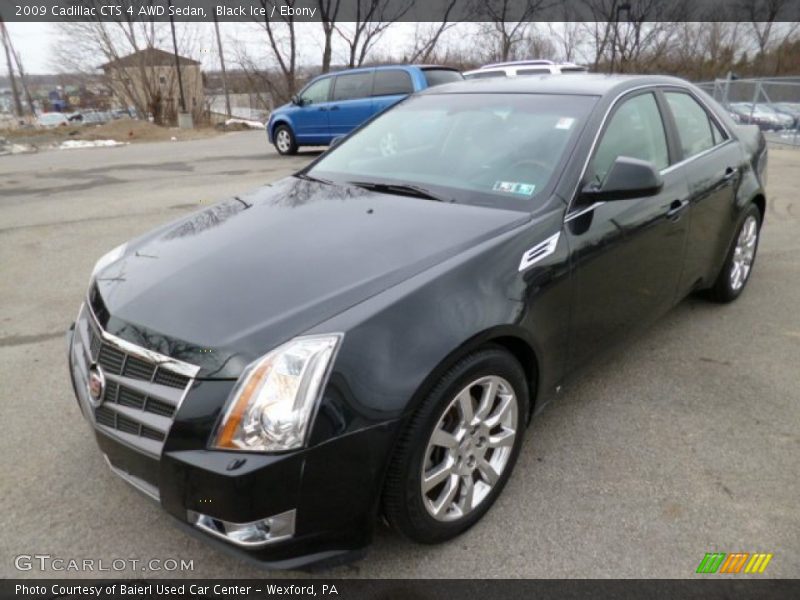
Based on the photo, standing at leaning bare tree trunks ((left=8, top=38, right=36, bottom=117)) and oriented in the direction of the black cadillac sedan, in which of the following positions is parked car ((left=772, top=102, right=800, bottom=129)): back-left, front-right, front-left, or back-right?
front-left

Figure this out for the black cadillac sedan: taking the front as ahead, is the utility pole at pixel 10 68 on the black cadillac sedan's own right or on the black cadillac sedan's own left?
on the black cadillac sedan's own right

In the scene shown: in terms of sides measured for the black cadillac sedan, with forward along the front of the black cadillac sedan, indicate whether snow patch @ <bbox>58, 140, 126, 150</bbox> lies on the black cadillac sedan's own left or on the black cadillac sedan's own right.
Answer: on the black cadillac sedan's own right

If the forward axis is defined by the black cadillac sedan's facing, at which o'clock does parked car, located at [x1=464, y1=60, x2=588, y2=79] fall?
The parked car is roughly at 5 o'clock from the black cadillac sedan.

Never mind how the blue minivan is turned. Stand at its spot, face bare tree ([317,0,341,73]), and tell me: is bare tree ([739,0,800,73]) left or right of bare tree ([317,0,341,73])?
right

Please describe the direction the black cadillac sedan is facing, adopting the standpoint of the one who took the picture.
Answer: facing the viewer and to the left of the viewer

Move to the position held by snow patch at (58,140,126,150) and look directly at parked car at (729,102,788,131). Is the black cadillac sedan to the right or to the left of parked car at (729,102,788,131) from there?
right

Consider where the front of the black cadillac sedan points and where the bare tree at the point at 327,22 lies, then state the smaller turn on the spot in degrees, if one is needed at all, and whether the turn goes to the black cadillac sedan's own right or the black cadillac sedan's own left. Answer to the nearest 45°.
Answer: approximately 135° to the black cadillac sedan's own right

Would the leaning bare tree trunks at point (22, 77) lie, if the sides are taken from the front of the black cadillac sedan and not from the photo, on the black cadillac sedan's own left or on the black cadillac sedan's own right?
on the black cadillac sedan's own right

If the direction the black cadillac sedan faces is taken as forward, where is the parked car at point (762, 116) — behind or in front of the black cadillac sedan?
behind
